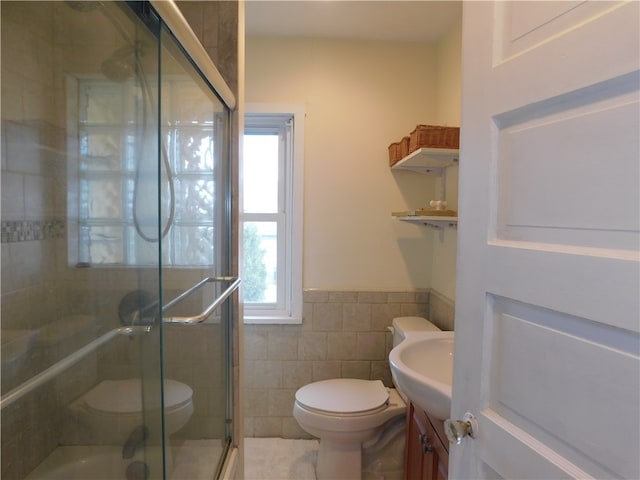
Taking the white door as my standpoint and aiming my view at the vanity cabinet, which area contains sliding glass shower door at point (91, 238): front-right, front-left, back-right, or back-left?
front-left

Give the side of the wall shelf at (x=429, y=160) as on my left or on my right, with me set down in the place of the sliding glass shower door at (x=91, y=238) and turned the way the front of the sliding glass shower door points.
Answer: on my left

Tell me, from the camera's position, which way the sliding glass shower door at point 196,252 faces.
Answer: facing the viewer and to the right of the viewer

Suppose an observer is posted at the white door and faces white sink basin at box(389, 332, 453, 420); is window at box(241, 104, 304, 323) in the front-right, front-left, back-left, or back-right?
front-left

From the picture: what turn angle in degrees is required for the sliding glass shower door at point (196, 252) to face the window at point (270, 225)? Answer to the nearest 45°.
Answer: approximately 90° to its left

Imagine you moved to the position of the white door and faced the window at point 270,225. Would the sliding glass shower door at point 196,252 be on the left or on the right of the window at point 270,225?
left

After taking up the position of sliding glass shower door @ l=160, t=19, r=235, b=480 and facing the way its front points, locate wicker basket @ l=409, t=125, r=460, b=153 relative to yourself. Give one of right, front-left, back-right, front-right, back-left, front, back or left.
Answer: front-left

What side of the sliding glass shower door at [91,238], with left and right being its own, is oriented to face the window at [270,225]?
left

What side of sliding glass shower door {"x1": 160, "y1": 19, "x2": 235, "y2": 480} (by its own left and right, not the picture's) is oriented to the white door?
front

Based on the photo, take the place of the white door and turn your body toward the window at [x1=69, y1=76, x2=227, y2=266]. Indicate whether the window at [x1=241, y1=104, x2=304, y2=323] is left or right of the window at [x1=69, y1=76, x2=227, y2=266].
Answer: right
